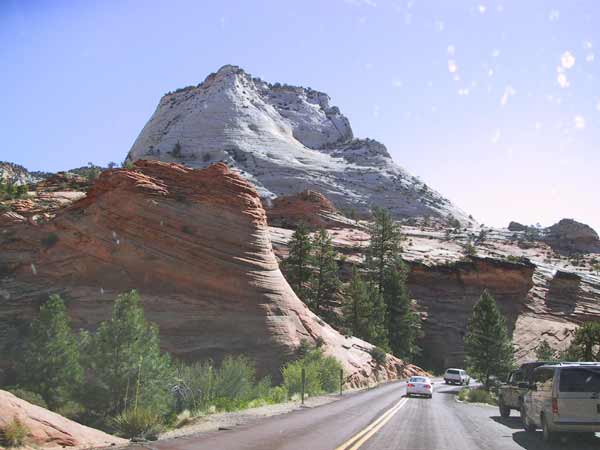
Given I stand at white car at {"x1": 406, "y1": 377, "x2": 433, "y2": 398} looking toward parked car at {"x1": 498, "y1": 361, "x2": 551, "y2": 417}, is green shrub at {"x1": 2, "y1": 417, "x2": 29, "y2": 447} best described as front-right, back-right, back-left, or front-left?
front-right

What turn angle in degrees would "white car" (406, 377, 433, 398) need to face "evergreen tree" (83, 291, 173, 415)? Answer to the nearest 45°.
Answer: approximately 135° to its left

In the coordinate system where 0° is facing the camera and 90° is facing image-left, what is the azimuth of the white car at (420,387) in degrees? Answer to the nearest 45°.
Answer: approximately 180°

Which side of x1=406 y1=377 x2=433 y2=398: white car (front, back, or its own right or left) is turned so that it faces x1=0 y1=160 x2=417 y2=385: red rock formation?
left

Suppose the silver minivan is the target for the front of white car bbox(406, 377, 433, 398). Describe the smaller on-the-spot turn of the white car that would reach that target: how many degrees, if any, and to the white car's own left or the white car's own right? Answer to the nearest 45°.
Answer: approximately 180°

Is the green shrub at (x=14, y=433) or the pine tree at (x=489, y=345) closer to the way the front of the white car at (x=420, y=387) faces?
the pine tree
